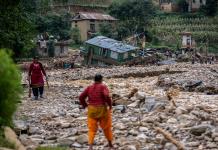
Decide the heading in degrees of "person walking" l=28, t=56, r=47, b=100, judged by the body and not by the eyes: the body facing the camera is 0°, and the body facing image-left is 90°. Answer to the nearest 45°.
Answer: approximately 0°

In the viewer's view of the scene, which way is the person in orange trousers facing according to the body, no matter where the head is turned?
away from the camera

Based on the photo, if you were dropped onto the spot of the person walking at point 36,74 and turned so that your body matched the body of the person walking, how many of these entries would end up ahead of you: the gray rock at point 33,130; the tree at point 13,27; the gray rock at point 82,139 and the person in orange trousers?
3

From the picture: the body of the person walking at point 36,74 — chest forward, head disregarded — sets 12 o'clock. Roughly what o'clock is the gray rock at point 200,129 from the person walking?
The gray rock is roughly at 11 o'clock from the person walking.

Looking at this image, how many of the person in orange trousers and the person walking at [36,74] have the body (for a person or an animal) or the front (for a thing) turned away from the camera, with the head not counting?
1

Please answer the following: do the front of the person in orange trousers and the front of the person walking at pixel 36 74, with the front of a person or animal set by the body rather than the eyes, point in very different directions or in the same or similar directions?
very different directions

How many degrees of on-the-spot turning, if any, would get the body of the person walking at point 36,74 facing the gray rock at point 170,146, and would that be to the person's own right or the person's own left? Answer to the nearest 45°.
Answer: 0° — they already face it

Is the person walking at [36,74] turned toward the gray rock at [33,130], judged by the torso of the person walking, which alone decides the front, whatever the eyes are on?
yes
